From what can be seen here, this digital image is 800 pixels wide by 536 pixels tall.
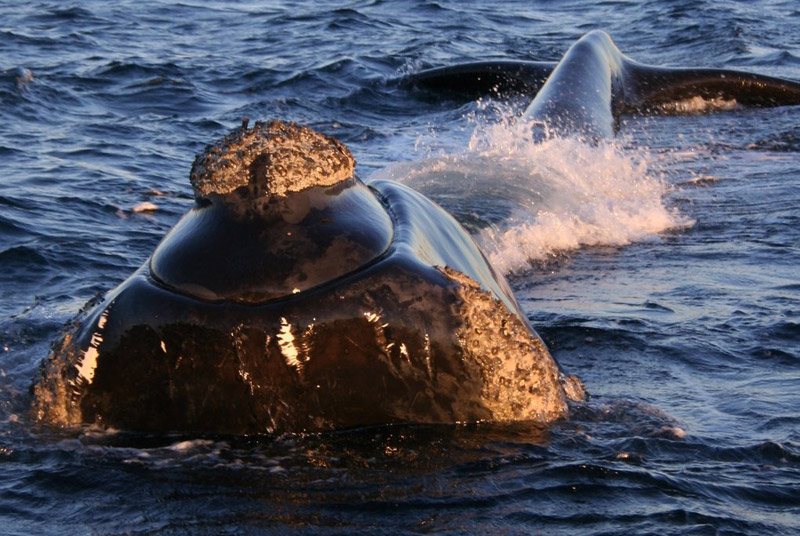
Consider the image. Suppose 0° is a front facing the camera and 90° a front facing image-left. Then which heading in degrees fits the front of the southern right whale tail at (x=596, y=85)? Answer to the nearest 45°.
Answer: approximately 0°
